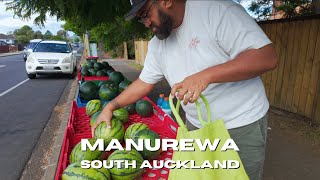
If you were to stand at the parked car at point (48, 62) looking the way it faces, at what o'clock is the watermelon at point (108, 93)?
The watermelon is roughly at 12 o'clock from the parked car.

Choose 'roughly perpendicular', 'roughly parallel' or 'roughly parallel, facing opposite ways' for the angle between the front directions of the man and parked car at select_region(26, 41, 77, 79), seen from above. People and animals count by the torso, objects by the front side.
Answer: roughly perpendicular

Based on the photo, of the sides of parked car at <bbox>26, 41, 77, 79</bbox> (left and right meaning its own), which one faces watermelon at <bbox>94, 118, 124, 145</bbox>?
front

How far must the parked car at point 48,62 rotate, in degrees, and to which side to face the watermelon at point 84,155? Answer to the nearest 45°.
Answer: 0° — it already faces it

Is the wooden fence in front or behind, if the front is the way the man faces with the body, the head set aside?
behind

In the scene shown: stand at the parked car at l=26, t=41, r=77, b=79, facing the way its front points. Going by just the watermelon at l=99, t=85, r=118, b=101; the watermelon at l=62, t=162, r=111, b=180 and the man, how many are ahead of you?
3

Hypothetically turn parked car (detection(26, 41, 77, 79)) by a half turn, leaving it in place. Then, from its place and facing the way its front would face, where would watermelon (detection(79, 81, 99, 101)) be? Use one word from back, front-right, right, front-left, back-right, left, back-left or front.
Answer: back

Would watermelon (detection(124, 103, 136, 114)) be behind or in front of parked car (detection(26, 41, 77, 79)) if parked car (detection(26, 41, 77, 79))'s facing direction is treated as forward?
in front

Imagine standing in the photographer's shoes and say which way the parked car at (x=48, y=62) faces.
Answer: facing the viewer

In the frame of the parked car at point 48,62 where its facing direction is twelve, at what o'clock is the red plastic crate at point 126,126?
The red plastic crate is roughly at 12 o'clock from the parked car.

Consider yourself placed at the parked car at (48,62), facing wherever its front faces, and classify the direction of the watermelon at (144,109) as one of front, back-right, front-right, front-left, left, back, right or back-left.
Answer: front

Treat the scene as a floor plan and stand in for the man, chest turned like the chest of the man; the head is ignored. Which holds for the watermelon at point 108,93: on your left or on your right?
on your right

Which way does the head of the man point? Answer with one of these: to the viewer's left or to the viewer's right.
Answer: to the viewer's left

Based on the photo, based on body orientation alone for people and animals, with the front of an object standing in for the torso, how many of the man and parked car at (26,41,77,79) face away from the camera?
0

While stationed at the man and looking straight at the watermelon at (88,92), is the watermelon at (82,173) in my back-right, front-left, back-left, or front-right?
front-left

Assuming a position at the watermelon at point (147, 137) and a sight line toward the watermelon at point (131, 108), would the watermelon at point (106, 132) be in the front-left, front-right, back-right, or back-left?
front-left
